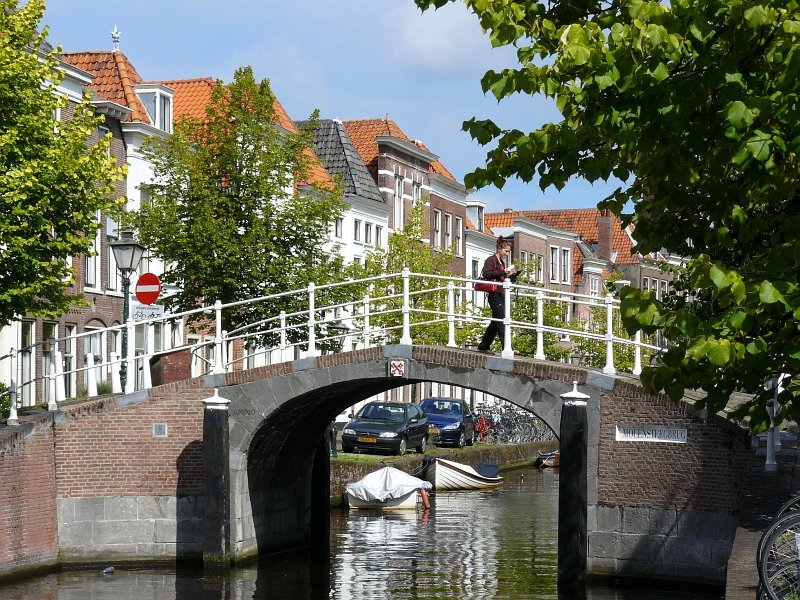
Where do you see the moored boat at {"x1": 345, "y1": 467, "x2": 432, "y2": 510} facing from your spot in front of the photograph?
facing to the left of the viewer

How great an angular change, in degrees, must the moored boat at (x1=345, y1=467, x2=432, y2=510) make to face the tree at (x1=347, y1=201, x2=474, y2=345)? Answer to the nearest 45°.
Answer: approximately 90° to its right

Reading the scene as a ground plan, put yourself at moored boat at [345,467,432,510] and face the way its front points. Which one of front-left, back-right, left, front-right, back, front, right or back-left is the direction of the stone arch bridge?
left
